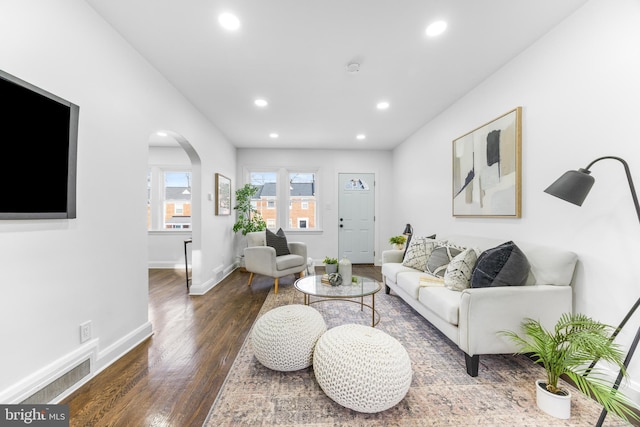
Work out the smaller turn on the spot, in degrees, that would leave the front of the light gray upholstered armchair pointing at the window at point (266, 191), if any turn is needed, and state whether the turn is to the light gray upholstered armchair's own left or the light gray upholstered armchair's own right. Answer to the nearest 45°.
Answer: approximately 135° to the light gray upholstered armchair's own left

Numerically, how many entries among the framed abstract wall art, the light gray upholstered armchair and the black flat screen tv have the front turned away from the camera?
0

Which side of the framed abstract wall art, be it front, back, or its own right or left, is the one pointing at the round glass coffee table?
front

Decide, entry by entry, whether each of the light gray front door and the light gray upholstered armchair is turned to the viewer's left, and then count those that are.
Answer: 0

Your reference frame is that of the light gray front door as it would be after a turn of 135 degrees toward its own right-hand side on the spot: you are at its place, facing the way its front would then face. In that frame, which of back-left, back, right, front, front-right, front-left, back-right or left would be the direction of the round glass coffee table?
back-left

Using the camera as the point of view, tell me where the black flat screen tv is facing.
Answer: facing the viewer and to the right of the viewer

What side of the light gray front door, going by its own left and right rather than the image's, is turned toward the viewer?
front

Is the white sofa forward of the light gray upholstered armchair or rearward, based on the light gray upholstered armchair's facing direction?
forward

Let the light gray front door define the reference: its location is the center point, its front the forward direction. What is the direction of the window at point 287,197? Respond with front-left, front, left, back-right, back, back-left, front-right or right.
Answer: right

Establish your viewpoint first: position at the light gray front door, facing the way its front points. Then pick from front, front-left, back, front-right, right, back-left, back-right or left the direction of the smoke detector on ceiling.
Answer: front

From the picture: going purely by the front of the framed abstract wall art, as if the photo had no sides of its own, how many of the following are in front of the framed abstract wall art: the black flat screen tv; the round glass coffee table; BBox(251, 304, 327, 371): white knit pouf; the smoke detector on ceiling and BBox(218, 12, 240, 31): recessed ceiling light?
5

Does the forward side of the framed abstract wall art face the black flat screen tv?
yes
